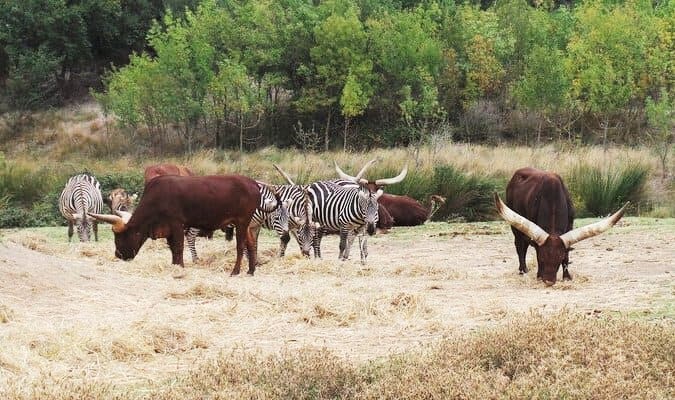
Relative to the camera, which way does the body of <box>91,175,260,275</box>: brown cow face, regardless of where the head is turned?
to the viewer's left

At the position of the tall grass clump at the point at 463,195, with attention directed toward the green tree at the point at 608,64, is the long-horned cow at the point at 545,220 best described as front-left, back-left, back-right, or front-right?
back-right

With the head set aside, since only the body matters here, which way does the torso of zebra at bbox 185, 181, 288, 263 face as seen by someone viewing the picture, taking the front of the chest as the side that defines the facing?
to the viewer's right

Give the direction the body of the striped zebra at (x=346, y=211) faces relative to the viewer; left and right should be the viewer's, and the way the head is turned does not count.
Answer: facing the viewer and to the right of the viewer

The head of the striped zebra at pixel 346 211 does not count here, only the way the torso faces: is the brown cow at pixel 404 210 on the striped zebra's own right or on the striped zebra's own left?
on the striped zebra's own left

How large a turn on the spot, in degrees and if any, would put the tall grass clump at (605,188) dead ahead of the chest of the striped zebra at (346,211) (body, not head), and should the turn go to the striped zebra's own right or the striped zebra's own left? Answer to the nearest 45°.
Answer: approximately 90° to the striped zebra's own left
